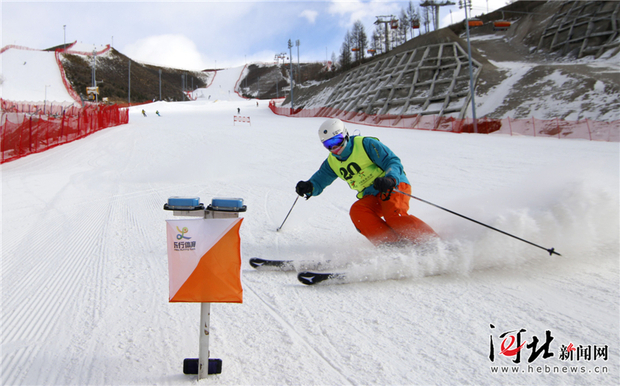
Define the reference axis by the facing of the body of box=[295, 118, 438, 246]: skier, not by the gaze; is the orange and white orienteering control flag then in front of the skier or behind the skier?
in front

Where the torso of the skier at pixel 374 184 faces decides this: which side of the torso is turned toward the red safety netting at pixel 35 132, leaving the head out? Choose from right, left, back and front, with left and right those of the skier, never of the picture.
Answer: right

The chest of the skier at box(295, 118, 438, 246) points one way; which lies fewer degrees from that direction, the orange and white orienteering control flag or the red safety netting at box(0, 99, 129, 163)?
the orange and white orienteering control flag

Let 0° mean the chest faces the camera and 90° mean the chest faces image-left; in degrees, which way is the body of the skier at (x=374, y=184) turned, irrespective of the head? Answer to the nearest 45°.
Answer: approximately 45°

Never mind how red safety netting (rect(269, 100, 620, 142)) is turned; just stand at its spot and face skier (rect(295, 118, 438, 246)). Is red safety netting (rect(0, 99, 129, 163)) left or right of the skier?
right
